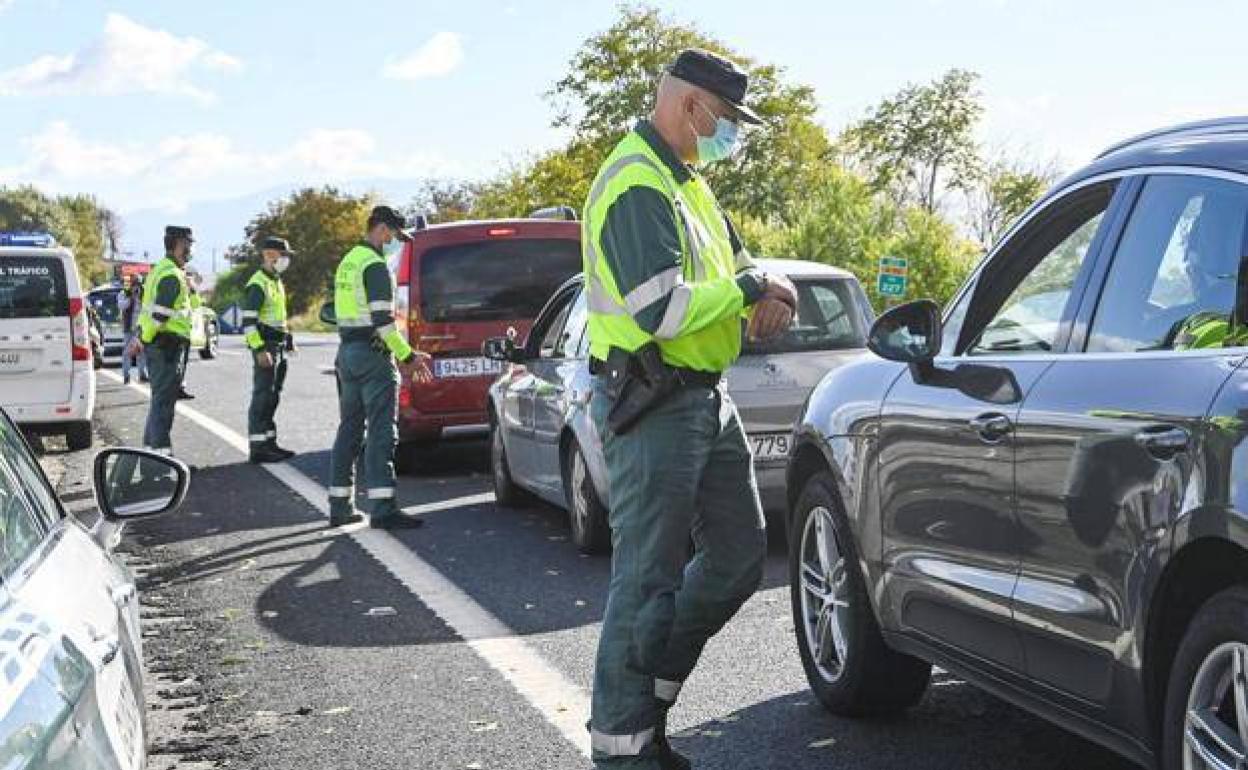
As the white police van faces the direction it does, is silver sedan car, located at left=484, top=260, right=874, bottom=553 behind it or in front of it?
behind

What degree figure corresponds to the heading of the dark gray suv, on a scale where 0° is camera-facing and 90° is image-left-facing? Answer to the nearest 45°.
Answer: approximately 135°

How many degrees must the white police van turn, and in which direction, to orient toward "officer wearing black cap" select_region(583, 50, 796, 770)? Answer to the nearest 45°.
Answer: approximately 180°

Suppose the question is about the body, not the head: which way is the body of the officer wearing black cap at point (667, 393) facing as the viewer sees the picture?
to the viewer's right

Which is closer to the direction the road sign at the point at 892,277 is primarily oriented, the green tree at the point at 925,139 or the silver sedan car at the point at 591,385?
the silver sedan car

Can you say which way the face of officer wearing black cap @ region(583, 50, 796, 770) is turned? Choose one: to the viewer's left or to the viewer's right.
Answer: to the viewer's right

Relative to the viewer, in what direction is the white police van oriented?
away from the camera

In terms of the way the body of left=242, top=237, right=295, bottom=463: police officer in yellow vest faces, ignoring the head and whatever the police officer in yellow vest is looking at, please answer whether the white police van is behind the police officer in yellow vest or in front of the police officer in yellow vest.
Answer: behind

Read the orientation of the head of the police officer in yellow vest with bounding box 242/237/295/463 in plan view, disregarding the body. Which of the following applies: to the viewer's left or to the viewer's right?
to the viewer's right

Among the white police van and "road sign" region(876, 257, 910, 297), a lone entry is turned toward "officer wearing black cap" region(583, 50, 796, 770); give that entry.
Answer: the road sign

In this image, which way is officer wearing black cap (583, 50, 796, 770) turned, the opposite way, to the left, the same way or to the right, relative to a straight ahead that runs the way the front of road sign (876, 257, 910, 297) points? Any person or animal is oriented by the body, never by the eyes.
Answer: to the left

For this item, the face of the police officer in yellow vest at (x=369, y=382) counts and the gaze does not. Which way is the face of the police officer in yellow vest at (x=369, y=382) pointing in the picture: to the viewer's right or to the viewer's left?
to the viewer's right
